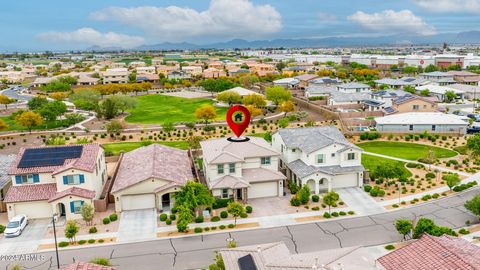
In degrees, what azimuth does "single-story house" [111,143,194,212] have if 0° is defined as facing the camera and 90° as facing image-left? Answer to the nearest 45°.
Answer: approximately 0°

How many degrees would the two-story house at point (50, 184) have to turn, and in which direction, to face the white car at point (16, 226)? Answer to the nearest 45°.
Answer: approximately 45° to its right

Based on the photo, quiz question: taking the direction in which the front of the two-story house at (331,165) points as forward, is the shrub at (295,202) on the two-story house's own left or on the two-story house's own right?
on the two-story house's own right

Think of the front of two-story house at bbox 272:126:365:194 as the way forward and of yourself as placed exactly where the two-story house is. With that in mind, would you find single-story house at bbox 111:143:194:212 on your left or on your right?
on your right

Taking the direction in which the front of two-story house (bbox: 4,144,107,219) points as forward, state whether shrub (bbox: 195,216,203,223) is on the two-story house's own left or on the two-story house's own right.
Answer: on the two-story house's own left

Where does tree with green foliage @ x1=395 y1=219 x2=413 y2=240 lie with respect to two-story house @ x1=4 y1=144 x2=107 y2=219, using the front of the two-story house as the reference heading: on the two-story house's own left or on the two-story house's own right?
on the two-story house's own left

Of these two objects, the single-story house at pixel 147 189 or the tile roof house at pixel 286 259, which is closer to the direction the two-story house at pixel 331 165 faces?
the tile roof house

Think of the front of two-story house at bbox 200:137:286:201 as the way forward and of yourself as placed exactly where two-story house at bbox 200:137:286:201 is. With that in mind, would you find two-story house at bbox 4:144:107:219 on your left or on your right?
on your right

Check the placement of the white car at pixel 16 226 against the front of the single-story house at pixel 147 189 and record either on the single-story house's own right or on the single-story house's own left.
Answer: on the single-story house's own right

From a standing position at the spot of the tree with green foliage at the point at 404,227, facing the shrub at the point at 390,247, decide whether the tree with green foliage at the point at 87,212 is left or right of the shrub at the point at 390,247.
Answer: right

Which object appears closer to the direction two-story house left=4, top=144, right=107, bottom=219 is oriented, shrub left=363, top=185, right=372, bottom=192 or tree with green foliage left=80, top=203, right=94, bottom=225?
the tree with green foliage
